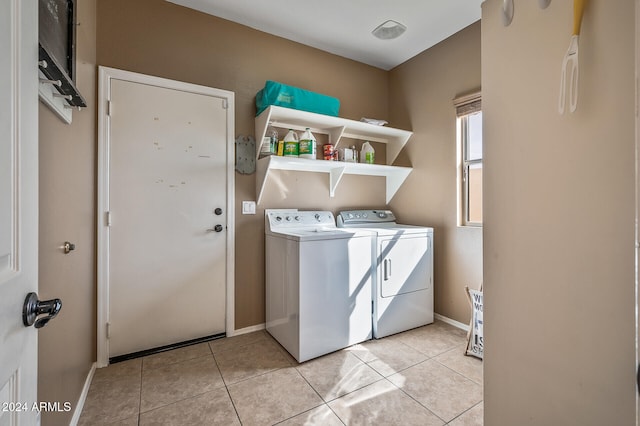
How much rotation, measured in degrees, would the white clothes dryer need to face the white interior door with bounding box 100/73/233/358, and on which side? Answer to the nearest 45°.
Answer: approximately 135° to its right

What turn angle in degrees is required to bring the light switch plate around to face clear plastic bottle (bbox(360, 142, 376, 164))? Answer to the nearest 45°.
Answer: approximately 90° to its left

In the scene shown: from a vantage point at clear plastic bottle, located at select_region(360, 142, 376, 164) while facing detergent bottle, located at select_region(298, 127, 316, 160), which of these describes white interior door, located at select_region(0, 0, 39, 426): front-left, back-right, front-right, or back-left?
front-left

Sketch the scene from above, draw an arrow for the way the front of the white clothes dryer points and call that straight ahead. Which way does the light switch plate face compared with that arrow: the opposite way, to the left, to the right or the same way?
the same way

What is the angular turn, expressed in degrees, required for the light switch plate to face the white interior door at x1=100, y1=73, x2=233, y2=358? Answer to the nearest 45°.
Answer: approximately 90° to its right

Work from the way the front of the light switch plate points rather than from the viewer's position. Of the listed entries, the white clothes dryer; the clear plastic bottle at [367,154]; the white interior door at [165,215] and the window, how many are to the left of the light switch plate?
3

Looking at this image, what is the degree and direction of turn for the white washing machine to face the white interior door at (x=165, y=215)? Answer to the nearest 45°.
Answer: approximately 135° to its right

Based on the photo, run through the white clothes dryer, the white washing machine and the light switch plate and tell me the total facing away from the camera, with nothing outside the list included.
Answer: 0

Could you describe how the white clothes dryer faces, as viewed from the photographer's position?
facing the viewer and to the right of the viewer

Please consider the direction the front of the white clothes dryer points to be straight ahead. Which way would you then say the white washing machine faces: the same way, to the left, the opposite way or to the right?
the same way

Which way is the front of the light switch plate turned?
toward the camera
